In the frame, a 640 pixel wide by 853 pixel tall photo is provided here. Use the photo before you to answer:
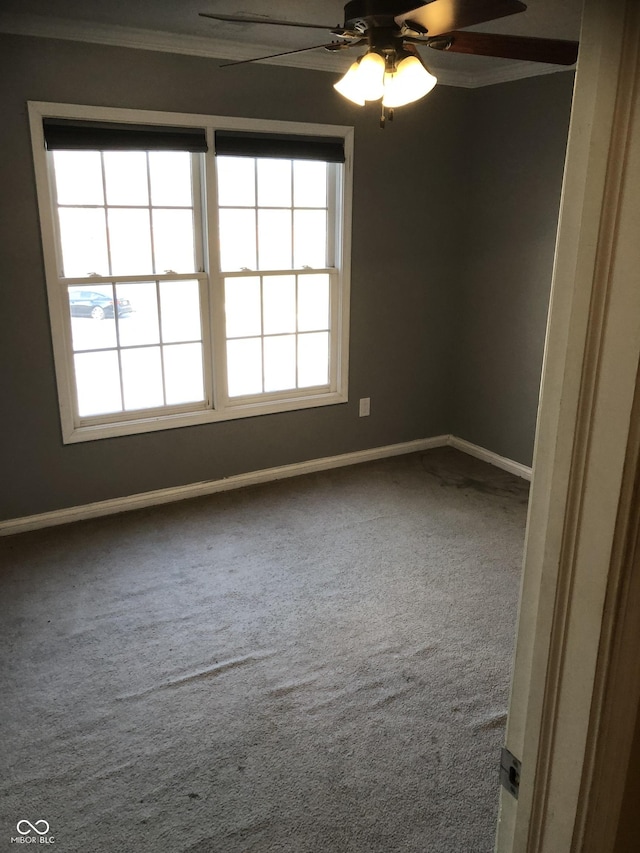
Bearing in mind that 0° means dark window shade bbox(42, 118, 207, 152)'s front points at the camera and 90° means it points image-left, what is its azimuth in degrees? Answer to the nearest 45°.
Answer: approximately 315°

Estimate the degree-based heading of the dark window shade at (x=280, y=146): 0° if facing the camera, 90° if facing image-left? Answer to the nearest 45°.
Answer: approximately 0°

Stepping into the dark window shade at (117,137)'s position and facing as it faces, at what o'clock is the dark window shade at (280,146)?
the dark window shade at (280,146) is roughly at 10 o'clock from the dark window shade at (117,137).

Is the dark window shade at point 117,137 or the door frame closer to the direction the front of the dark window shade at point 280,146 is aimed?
the door frame

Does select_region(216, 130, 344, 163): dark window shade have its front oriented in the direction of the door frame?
yes

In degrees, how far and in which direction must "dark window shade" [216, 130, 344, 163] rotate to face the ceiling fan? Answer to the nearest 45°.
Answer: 0° — it already faces it
